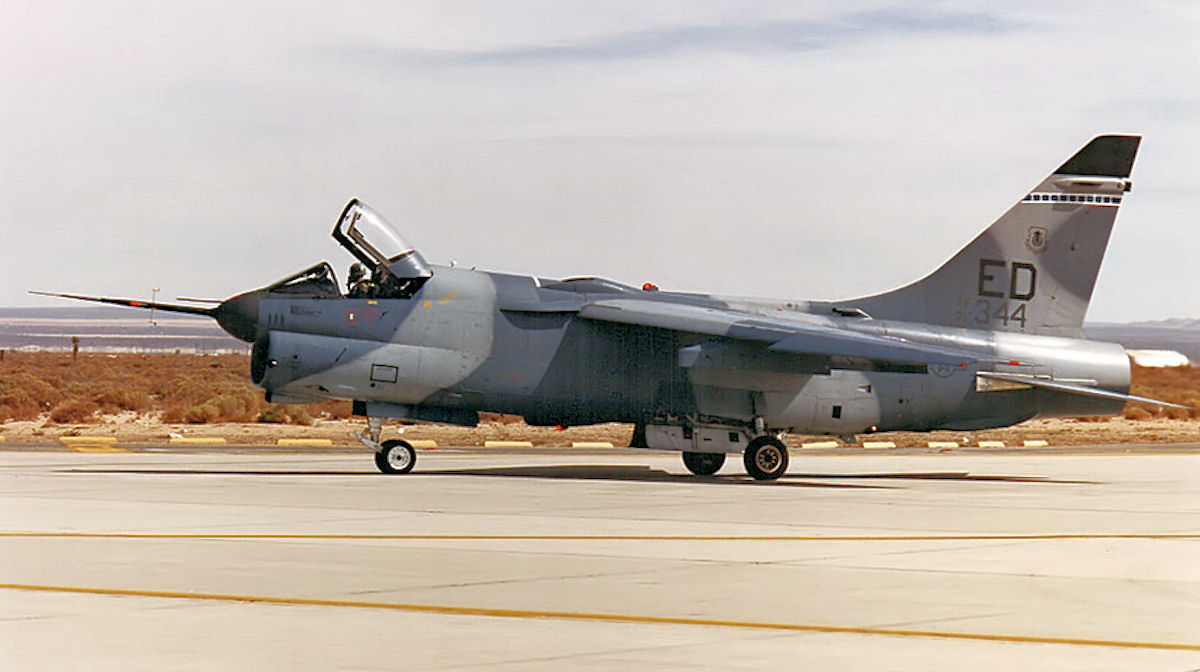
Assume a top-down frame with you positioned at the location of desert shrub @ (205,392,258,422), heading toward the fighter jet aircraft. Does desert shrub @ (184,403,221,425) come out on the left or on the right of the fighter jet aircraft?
right

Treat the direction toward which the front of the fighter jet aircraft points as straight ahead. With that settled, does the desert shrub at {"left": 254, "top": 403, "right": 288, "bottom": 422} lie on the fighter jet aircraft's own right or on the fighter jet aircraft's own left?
on the fighter jet aircraft's own right

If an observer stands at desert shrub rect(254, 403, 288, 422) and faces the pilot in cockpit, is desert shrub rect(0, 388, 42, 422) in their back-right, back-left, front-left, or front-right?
back-right

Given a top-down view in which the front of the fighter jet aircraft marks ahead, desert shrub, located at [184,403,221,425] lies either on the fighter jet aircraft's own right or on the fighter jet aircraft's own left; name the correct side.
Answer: on the fighter jet aircraft's own right

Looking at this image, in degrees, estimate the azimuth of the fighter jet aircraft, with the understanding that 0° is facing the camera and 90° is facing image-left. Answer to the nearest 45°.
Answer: approximately 90°

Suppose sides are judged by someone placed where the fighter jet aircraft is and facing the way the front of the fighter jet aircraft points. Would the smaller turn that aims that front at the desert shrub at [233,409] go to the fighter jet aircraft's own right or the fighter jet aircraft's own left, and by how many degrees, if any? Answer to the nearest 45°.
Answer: approximately 45° to the fighter jet aircraft's own right

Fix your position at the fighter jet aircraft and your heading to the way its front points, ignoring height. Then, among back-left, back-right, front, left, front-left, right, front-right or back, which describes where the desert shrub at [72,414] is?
front-right
